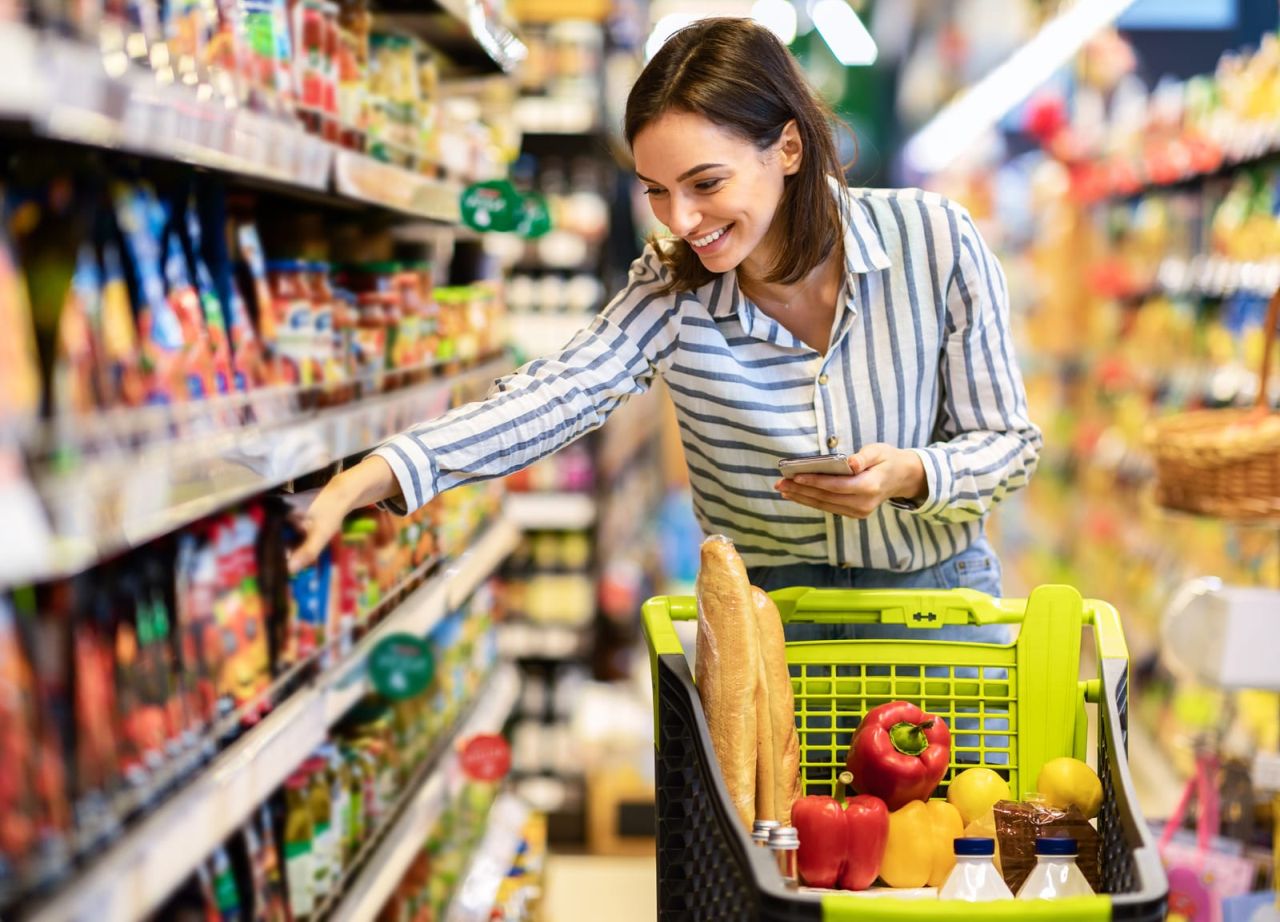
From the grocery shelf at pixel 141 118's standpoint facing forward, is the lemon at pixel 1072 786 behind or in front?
in front

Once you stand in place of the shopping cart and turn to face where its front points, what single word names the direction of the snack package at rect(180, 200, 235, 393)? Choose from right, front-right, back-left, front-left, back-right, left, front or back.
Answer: right

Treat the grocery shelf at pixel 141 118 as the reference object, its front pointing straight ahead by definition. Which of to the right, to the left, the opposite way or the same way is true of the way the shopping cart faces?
to the right

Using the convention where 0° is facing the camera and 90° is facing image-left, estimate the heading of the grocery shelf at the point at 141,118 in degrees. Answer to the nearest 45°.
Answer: approximately 315°
